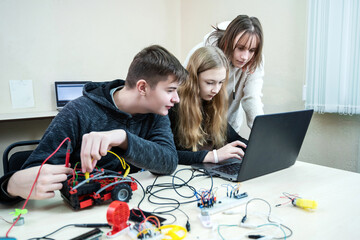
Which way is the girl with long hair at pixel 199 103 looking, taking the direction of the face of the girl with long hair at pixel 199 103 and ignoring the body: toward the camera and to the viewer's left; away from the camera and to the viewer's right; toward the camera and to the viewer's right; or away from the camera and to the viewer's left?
toward the camera and to the viewer's right

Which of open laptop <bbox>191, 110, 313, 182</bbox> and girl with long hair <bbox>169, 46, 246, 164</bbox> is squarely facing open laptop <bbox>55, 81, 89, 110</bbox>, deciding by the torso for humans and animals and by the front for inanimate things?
open laptop <bbox>191, 110, 313, 182</bbox>

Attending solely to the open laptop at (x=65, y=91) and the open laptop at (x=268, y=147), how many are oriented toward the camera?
1

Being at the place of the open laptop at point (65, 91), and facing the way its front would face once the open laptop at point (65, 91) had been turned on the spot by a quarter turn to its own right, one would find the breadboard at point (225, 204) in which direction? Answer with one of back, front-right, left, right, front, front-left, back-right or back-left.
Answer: left

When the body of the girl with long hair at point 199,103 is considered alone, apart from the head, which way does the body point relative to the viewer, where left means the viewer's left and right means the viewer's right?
facing the viewer and to the right of the viewer

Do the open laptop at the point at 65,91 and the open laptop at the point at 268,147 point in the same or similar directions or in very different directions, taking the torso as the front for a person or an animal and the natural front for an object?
very different directions

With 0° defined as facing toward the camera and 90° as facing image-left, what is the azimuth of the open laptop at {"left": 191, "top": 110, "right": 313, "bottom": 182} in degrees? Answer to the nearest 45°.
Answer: approximately 135°

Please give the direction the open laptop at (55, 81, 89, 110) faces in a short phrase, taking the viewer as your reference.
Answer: facing the viewer

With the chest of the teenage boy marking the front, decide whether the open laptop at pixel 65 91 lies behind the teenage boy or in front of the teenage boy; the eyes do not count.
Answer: behind

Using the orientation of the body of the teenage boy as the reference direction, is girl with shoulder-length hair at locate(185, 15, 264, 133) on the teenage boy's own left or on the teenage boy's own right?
on the teenage boy's own left

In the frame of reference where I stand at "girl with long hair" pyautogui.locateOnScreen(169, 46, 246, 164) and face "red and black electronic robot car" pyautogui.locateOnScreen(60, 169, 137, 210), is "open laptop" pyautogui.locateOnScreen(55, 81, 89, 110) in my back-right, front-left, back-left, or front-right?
back-right
